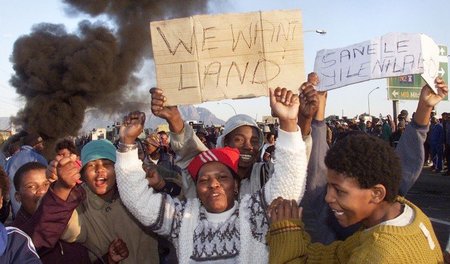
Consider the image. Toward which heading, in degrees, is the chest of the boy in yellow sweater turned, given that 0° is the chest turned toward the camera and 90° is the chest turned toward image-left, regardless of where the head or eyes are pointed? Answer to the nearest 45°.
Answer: approximately 90°

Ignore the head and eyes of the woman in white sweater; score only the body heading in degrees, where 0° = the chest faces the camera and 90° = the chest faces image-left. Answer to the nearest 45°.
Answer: approximately 0°

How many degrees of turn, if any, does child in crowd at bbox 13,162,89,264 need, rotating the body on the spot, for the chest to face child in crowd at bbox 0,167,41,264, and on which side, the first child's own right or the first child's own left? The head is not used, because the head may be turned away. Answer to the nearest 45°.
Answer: approximately 45° to the first child's own right

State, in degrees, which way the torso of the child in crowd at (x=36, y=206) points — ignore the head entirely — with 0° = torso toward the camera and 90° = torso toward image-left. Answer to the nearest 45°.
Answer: approximately 315°
